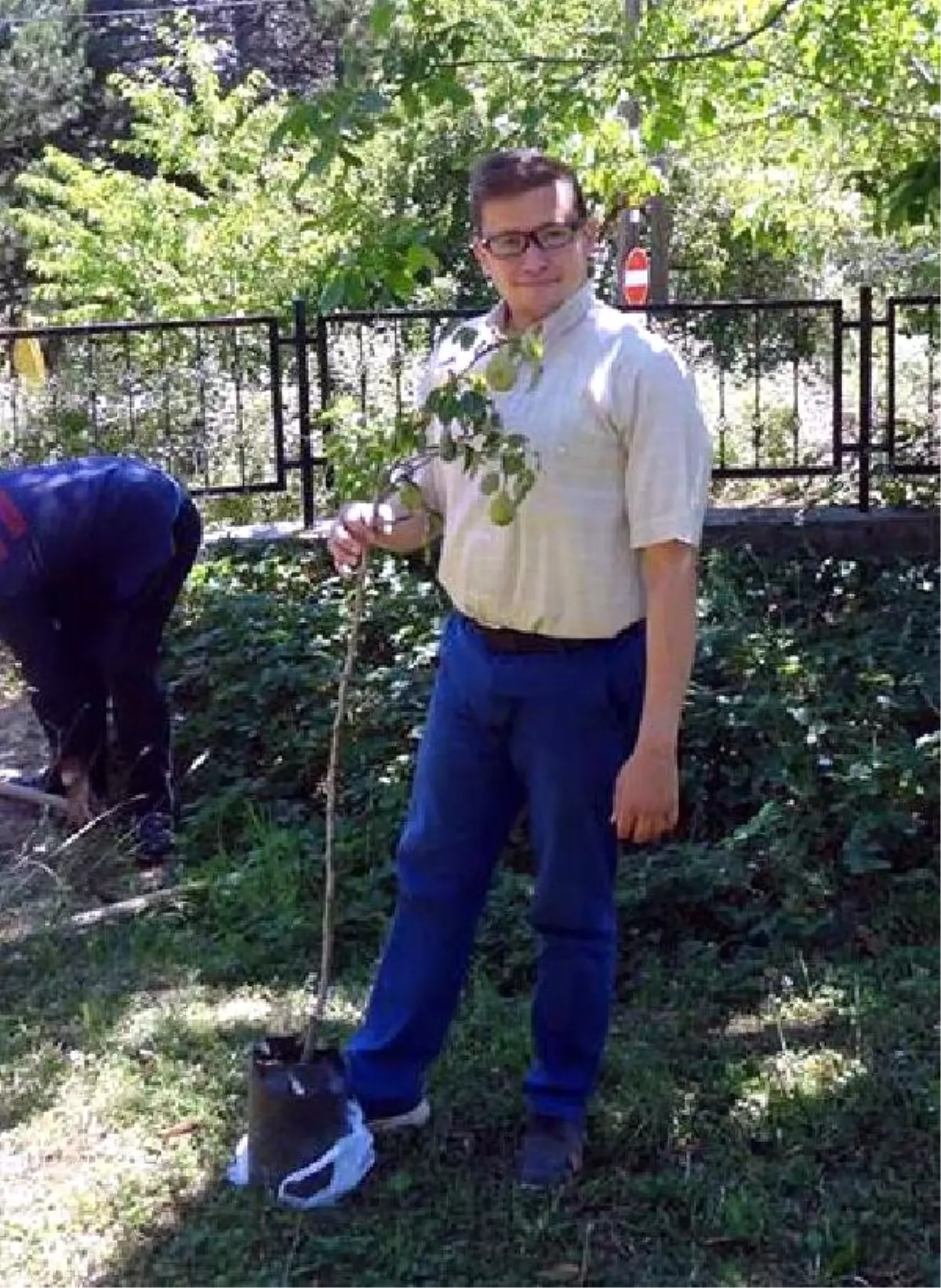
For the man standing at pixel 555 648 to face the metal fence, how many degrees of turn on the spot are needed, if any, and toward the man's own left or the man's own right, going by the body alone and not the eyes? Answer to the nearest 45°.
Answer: approximately 135° to the man's own right

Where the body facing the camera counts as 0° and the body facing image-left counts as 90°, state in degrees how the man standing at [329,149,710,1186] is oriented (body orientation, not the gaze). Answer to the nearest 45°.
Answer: approximately 45°

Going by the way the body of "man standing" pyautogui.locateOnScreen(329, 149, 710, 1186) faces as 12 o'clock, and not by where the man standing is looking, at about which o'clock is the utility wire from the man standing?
The utility wire is roughly at 4 o'clock from the man standing.

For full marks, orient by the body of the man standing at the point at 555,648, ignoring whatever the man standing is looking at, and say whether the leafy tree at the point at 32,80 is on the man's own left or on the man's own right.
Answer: on the man's own right

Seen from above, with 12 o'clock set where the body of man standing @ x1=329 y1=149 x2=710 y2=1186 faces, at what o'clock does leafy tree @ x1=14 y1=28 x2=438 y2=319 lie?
The leafy tree is roughly at 4 o'clock from the man standing.

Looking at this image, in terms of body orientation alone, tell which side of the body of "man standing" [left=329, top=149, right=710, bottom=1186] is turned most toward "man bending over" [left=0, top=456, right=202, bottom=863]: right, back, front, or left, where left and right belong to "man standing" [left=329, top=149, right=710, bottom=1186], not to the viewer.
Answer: right
